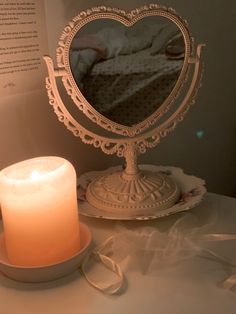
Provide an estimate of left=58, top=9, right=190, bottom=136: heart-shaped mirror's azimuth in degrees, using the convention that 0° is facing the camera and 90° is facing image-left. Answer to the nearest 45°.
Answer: approximately 0°
